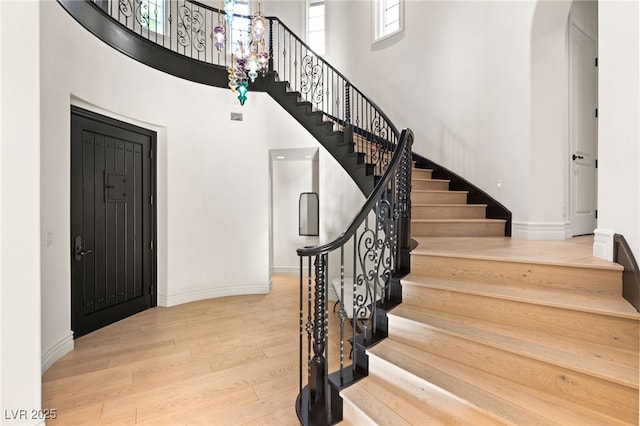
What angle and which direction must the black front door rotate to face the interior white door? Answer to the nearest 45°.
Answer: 0° — it already faces it

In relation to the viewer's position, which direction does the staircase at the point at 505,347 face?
facing the viewer and to the left of the viewer

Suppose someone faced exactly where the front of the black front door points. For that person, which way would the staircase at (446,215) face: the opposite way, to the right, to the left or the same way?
to the right

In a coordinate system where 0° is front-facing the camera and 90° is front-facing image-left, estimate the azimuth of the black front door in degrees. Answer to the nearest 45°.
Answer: approximately 315°

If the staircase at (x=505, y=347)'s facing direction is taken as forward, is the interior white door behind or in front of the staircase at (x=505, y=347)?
behind

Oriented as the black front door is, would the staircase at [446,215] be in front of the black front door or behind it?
in front
